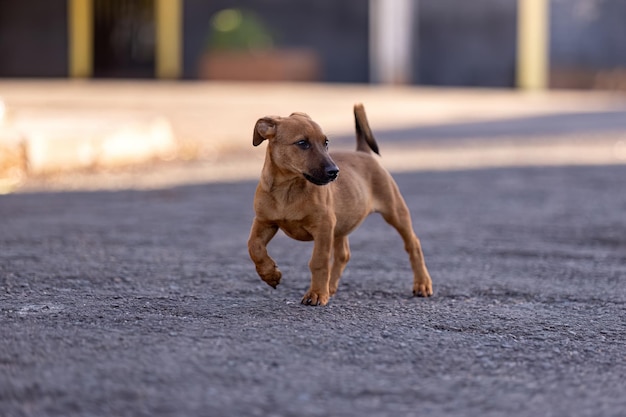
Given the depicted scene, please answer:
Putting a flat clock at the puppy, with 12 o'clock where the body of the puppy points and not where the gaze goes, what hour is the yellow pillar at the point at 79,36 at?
The yellow pillar is roughly at 4 o'clock from the puppy.

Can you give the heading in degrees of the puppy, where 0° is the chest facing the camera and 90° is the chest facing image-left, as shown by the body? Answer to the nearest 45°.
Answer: approximately 45°

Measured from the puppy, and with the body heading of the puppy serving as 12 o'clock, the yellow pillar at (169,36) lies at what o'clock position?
The yellow pillar is roughly at 4 o'clock from the puppy.

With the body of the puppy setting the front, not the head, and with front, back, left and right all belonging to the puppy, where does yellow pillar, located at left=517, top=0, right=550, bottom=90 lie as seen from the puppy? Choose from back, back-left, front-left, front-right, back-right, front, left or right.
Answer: back-right
